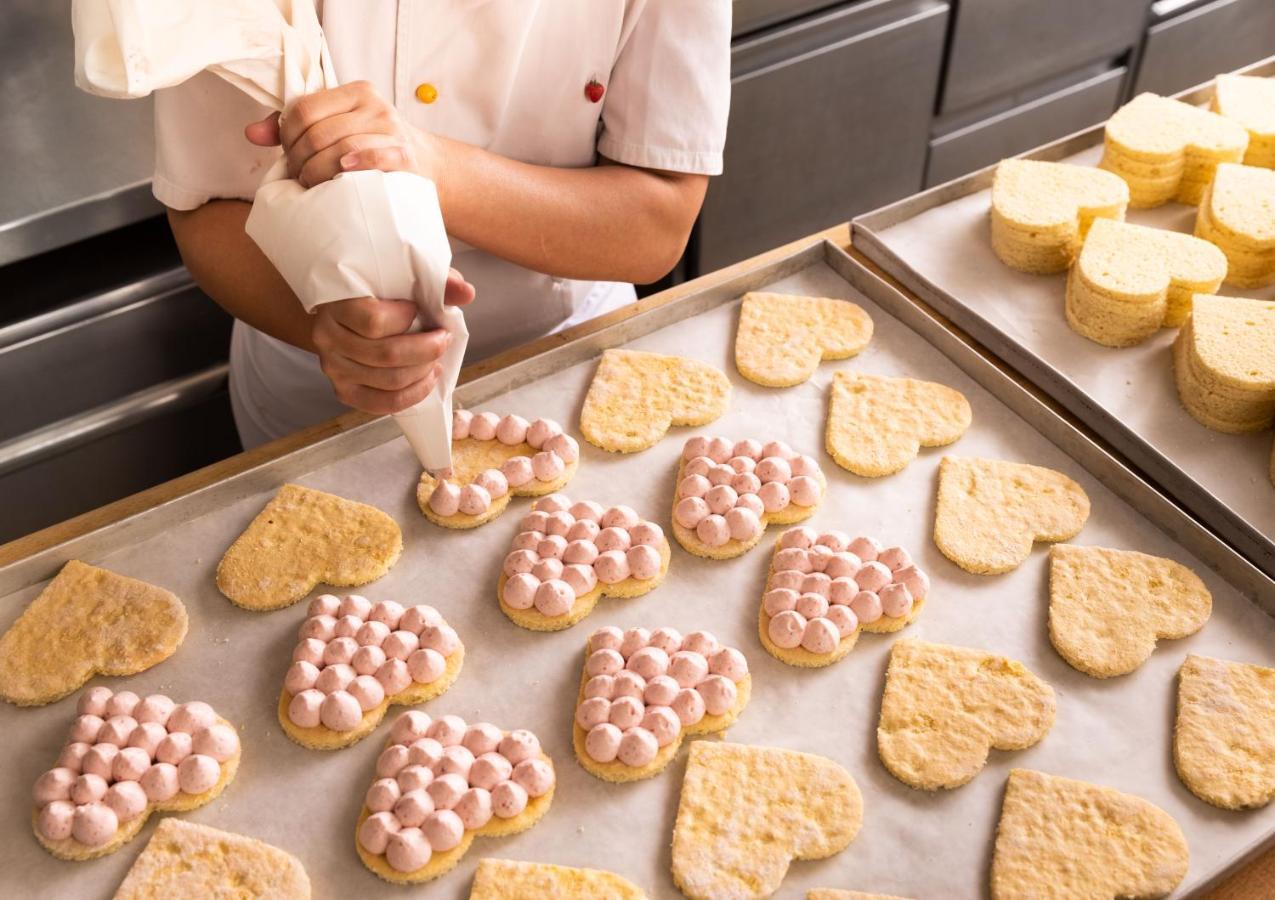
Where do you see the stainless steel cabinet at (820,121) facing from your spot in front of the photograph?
facing the viewer and to the right of the viewer

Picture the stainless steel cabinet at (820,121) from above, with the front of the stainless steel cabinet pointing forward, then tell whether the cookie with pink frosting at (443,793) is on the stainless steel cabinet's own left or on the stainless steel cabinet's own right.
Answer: on the stainless steel cabinet's own right

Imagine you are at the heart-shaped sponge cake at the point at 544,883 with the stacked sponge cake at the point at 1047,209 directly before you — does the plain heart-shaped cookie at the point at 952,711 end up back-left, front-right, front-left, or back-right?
front-right

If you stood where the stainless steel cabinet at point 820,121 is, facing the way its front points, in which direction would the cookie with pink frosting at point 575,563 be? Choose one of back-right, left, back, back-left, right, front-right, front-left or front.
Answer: front-right

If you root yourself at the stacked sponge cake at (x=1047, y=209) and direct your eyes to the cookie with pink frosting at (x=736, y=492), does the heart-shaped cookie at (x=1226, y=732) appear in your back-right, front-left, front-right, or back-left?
front-left

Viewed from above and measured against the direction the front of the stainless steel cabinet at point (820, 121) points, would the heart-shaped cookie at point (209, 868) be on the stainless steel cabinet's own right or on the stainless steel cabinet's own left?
on the stainless steel cabinet's own right

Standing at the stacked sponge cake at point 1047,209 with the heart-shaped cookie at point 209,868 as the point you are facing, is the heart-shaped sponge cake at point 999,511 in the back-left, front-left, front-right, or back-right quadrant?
front-left

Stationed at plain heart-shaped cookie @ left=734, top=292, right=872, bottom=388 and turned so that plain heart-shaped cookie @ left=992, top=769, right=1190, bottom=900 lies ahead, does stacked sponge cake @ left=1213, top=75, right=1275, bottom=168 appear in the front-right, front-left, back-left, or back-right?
back-left

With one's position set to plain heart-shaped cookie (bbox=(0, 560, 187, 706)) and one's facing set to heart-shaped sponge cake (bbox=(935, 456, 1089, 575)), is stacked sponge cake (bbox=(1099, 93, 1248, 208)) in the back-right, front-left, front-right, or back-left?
front-left

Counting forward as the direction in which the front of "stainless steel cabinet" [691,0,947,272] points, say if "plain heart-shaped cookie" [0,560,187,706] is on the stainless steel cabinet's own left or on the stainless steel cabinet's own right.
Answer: on the stainless steel cabinet's own right

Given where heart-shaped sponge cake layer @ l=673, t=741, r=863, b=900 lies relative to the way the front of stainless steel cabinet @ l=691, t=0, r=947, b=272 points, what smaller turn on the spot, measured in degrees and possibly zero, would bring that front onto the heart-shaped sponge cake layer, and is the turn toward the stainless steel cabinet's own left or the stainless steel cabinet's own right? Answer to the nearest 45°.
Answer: approximately 45° to the stainless steel cabinet's own right

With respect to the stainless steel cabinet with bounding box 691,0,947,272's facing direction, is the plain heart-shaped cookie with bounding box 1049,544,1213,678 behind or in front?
in front

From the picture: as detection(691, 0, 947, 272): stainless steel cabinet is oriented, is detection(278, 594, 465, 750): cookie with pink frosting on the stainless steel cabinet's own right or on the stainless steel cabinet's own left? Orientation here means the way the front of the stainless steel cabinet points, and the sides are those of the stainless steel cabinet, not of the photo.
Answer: on the stainless steel cabinet's own right
